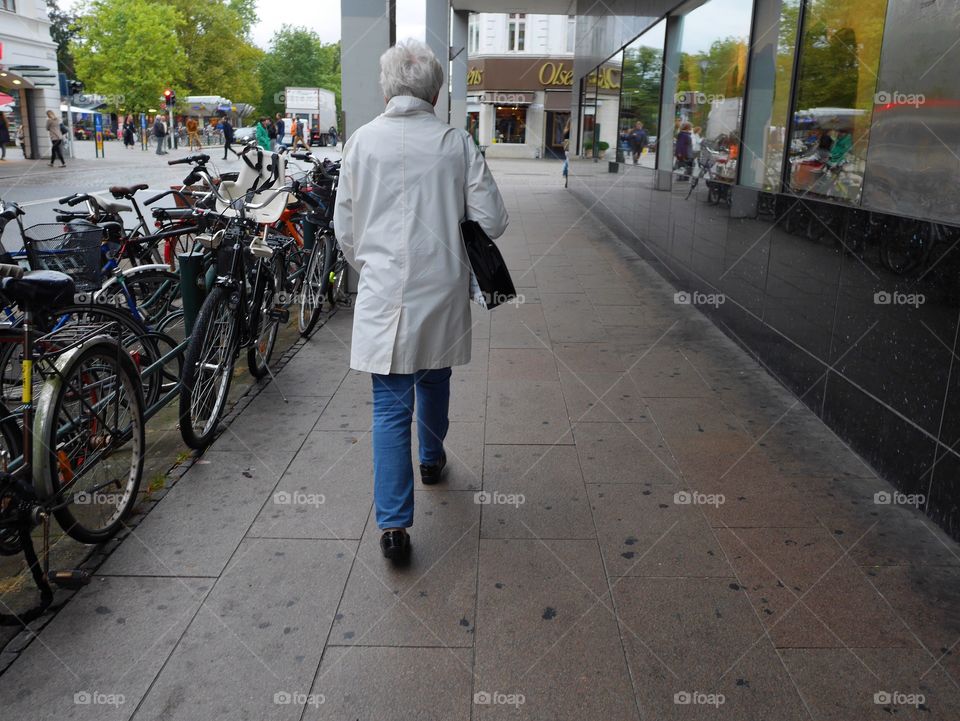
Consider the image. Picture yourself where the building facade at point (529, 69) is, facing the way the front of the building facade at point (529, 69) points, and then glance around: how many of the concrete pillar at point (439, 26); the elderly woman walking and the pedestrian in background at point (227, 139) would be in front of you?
3

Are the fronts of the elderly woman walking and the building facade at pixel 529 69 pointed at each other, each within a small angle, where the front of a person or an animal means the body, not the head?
yes

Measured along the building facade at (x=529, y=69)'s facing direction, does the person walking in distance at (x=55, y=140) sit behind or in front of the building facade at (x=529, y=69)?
in front

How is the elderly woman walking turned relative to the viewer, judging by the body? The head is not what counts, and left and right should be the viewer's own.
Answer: facing away from the viewer

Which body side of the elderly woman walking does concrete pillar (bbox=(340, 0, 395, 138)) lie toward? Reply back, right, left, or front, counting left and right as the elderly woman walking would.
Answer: front

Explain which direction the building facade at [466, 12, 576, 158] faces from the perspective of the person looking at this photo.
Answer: facing the viewer

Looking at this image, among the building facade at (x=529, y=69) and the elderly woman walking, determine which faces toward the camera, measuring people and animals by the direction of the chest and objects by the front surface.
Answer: the building facade

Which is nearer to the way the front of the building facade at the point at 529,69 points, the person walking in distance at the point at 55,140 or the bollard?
the bollard

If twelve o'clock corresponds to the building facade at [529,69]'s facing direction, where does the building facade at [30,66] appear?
the building facade at [30,66] is roughly at 2 o'clock from the building facade at [529,69].

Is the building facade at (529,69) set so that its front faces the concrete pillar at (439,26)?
yes

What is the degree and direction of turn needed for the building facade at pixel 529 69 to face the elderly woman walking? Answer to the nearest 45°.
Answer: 0° — it already faces them

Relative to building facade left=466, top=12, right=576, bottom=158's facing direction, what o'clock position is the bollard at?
The bollard is roughly at 12 o'clock from the building facade.

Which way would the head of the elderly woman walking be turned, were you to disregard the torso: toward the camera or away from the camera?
away from the camera

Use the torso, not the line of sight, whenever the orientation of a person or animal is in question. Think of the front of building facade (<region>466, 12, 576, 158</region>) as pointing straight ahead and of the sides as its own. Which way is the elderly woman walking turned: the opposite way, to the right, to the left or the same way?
the opposite way

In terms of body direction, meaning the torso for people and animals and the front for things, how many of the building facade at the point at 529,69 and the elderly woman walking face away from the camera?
1

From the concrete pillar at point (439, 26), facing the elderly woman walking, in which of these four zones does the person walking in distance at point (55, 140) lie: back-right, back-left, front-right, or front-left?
back-right

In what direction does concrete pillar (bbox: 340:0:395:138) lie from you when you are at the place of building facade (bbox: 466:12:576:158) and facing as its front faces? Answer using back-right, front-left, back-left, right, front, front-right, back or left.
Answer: front
